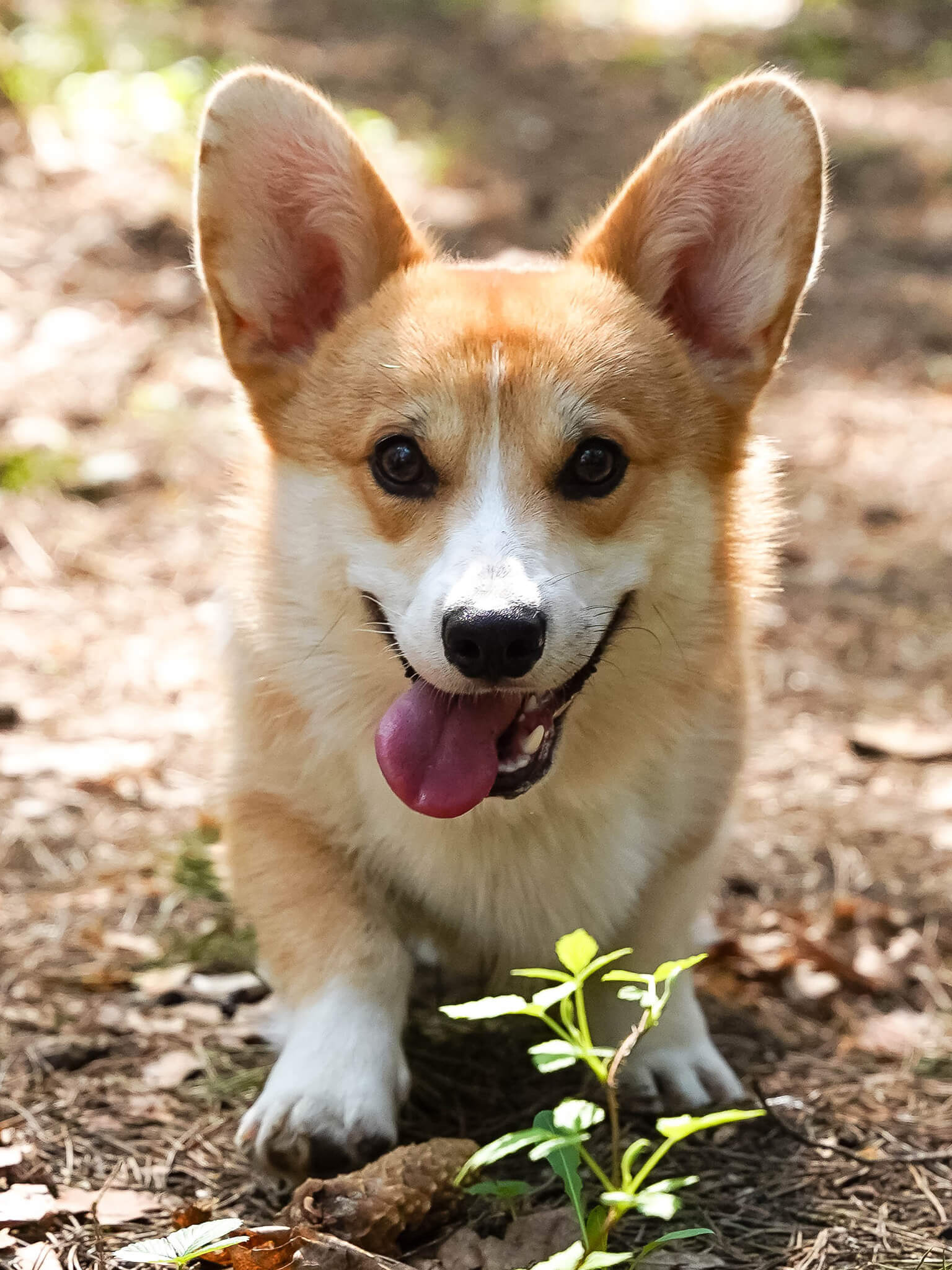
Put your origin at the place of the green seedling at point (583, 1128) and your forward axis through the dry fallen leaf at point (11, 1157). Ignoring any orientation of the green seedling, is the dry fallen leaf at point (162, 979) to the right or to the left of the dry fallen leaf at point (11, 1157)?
right

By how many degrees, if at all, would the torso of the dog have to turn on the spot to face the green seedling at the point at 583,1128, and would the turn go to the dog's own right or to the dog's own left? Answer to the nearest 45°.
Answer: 0° — it already faces it

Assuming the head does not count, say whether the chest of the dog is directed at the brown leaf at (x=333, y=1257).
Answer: yes

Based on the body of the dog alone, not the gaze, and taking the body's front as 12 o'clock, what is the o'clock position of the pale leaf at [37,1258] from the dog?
The pale leaf is roughly at 1 o'clock from the dog.

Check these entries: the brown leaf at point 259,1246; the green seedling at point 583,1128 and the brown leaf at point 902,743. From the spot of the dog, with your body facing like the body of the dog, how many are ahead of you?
2

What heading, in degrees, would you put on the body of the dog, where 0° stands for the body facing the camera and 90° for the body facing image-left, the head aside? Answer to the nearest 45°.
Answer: approximately 0°
